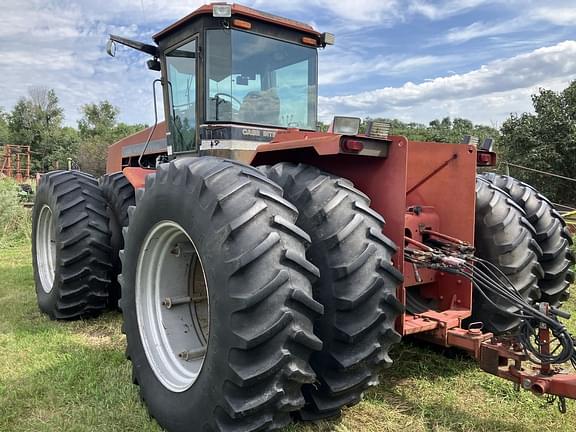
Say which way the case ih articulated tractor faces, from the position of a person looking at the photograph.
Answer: facing away from the viewer and to the left of the viewer

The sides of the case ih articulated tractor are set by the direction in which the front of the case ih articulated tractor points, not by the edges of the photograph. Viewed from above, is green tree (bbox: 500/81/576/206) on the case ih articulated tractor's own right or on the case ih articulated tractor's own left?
on the case ih articulated tractor's own right
